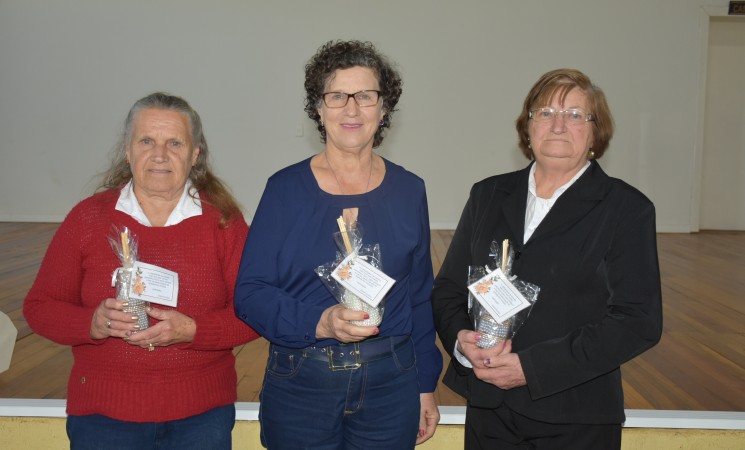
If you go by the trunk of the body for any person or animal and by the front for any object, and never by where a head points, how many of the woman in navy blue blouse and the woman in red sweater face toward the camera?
2

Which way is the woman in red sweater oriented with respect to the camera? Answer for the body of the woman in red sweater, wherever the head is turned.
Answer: toward the camera

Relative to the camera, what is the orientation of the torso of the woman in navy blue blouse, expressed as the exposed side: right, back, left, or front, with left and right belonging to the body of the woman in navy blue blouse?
front

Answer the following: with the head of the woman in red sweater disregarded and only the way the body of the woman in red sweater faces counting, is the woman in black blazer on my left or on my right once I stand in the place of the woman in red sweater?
on my left

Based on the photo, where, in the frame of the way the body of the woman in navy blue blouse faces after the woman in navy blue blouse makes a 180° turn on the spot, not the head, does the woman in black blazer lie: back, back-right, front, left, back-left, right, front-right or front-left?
right
